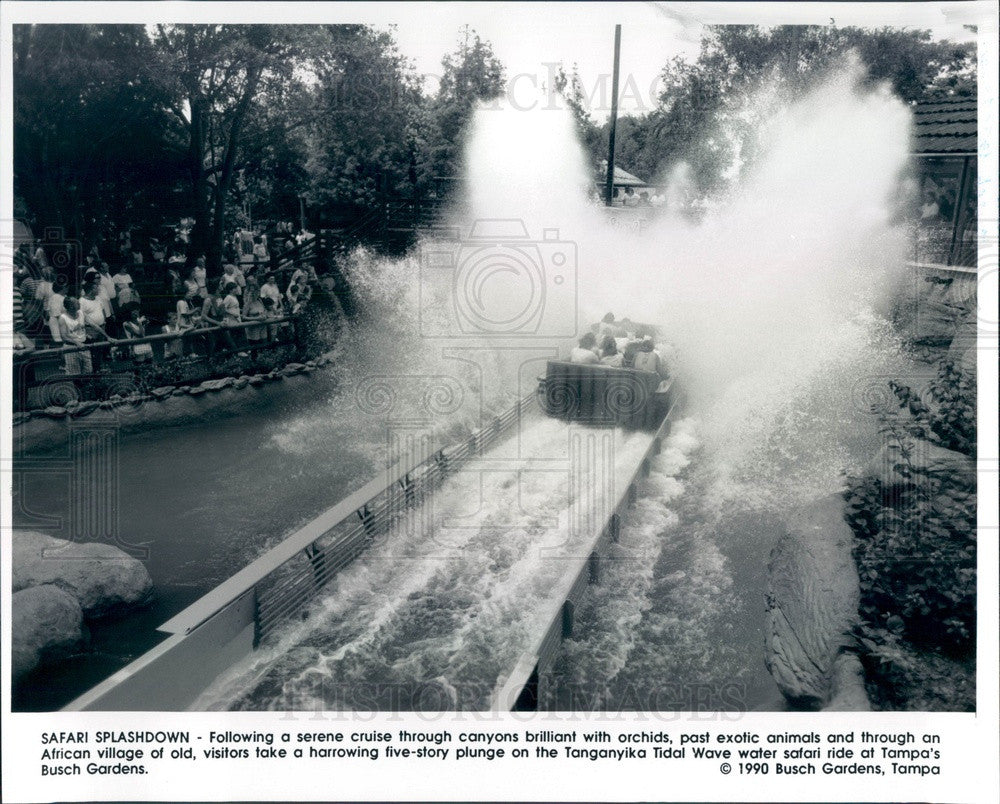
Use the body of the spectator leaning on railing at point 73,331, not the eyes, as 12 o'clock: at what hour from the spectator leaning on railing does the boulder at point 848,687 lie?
The boulder is roughly at 12 o'clock from the spectator leaning on railing.

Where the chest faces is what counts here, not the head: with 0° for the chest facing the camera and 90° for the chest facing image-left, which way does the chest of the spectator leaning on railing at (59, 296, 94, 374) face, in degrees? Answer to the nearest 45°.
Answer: approximately 315°

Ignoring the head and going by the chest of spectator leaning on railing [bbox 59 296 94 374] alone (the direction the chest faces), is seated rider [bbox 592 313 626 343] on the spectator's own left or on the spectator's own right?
on the spectator's own left

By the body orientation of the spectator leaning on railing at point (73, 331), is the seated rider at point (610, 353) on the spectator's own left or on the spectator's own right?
on the spectator's own left

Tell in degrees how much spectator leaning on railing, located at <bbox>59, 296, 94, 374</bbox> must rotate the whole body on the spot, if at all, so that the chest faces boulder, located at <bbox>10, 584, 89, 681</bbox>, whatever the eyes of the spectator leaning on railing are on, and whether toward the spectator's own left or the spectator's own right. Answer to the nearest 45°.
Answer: approximately 45° to the spectator's own right

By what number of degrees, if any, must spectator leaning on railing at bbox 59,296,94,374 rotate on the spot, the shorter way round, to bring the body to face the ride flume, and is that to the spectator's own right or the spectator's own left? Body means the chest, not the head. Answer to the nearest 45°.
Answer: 0° — they already face it

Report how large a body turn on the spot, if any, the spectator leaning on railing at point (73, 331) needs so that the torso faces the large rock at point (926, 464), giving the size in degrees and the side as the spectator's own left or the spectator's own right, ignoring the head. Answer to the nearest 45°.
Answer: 0° — they already face it

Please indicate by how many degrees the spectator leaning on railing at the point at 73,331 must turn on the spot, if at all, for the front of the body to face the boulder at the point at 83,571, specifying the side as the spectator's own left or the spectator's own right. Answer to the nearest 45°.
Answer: approximately 45° to the spectator's own right
